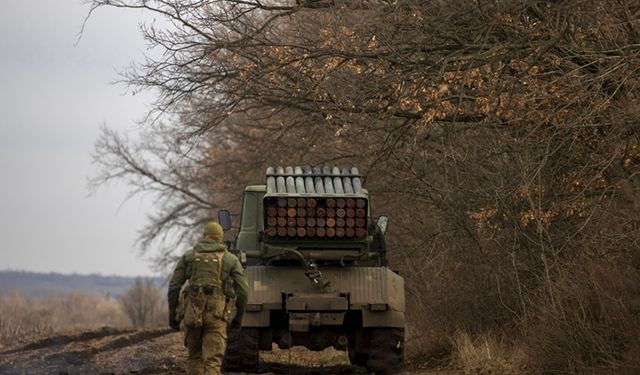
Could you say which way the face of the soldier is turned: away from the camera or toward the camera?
away from the camera

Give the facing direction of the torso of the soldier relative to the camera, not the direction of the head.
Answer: away from the camera
